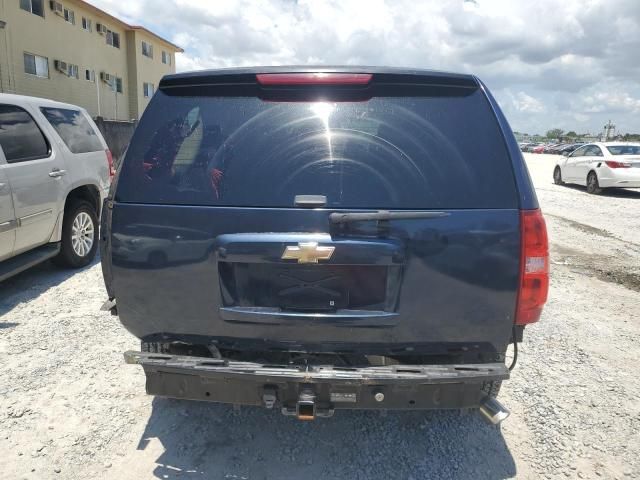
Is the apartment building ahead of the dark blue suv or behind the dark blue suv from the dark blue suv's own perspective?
ahead

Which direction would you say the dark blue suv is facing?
away from the camera

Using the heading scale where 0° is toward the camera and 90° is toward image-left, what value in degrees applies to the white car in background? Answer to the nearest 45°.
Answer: approximately 135°

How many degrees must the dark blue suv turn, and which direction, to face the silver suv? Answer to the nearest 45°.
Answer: approximately 45° to its left

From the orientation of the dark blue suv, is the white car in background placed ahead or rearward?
ahead
